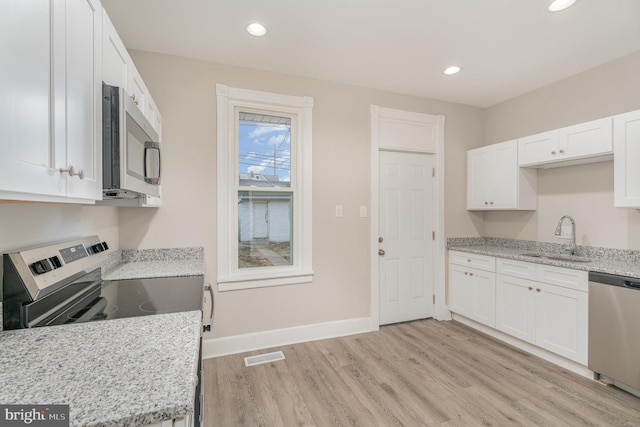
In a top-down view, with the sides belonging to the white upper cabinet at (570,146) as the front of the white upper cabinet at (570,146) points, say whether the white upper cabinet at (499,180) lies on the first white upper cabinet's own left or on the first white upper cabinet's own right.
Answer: on the first white upper cabinet's own right

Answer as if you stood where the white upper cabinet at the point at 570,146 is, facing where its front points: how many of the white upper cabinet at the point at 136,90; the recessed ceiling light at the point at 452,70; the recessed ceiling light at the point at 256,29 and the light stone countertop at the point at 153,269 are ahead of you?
4

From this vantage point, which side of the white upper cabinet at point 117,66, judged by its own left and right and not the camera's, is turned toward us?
right

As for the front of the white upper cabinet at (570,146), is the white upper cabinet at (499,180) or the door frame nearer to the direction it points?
the door frame

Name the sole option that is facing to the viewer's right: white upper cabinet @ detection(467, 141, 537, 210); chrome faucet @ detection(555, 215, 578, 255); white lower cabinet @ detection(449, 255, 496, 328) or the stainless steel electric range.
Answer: the stainless steel electric range

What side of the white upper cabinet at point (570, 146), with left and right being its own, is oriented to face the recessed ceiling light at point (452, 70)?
front

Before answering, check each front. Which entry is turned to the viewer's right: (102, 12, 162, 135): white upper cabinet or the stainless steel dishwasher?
the white upper cabinet

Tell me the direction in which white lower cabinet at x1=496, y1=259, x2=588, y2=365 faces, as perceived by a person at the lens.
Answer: facing the viewer and to the left of the viewer

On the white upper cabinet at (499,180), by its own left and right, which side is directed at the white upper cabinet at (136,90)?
front

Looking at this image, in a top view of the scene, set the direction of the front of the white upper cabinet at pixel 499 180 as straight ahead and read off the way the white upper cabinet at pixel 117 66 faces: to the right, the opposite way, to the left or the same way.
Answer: the opposite way

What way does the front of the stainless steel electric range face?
to the viewer's right

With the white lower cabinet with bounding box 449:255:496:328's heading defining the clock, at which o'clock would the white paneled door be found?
The white paneled door is roughly at 1 o'clock from the white lower cabinet.

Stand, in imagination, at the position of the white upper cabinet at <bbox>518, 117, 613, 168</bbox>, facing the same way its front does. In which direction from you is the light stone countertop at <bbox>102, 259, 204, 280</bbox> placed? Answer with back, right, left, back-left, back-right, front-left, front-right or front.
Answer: front

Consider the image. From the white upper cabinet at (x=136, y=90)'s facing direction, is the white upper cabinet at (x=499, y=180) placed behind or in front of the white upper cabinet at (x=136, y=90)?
in front

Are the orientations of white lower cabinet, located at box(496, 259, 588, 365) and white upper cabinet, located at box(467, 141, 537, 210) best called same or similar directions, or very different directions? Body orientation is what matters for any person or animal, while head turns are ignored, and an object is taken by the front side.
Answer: same or similar directions

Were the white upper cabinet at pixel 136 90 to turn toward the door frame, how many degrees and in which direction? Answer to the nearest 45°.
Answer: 0° — it already faces it
